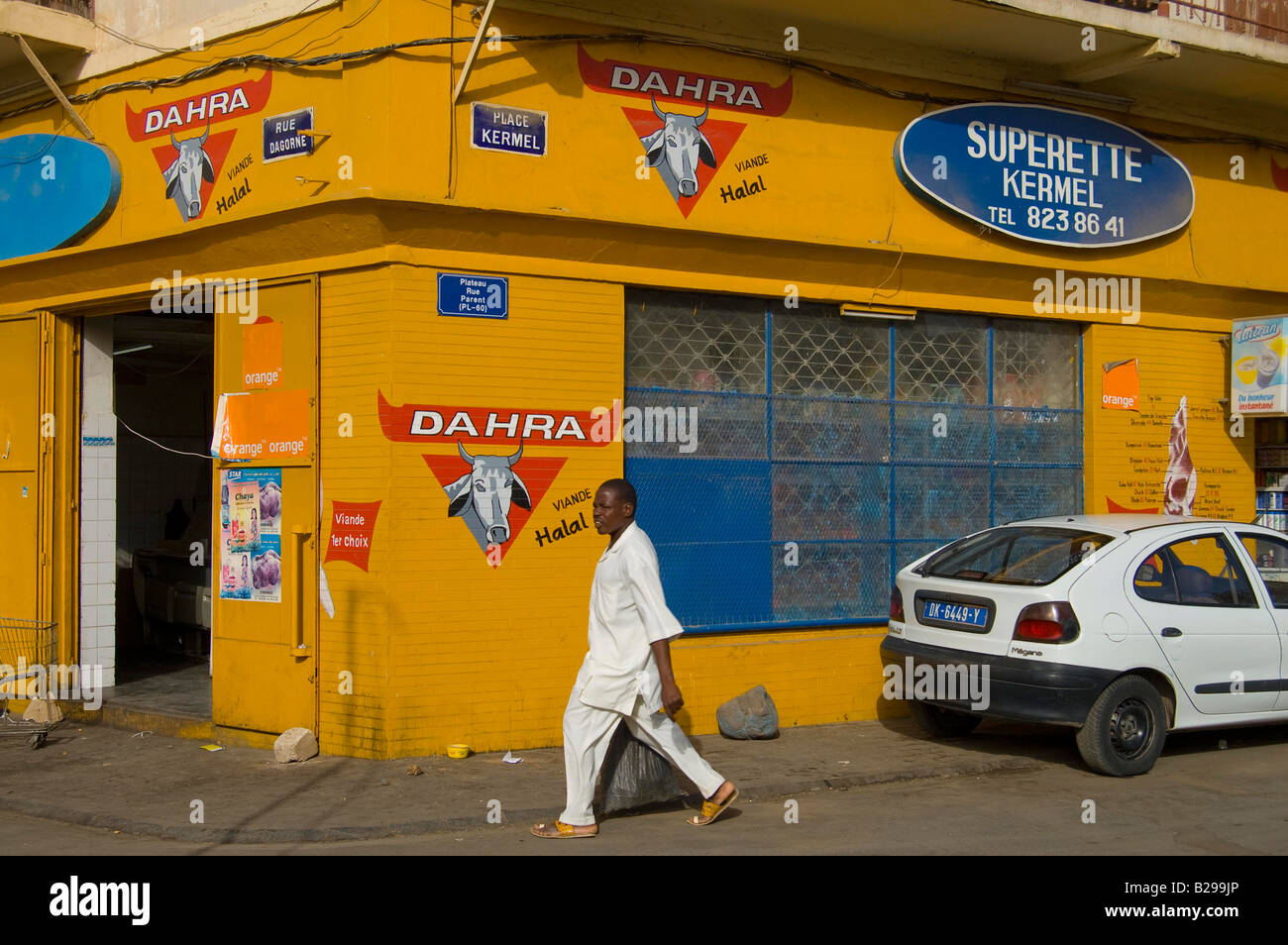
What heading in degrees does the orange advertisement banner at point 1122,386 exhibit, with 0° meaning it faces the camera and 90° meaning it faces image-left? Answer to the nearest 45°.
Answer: approximately 0°

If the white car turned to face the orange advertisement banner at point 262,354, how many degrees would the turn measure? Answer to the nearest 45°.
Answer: approximately 135° to its left

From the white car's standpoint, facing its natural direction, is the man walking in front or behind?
behind

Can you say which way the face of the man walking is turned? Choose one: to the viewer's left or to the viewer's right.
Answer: to the viewer's left

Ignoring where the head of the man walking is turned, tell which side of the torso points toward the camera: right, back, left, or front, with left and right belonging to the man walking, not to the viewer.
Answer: left

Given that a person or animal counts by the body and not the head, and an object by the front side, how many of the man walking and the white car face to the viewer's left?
1

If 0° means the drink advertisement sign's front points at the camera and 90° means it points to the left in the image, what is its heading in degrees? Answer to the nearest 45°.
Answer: approximately 45°
